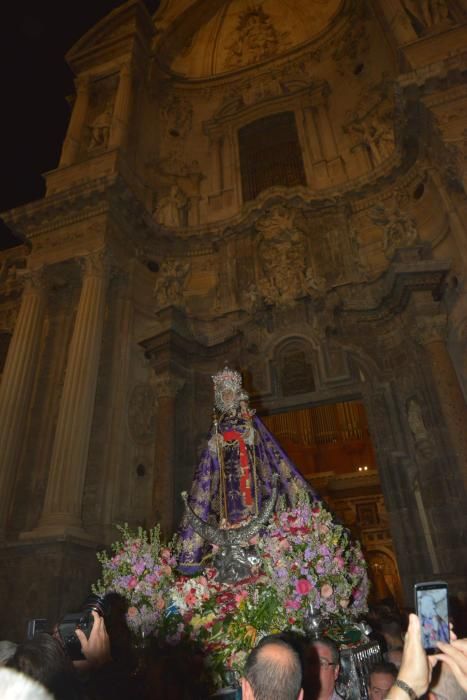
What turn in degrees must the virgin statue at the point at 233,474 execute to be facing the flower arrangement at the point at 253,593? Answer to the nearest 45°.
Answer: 0° — it already faces it

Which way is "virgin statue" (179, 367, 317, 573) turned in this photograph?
toward the camera

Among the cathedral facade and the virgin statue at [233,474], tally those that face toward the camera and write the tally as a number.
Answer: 2

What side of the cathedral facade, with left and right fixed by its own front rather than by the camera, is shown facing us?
front

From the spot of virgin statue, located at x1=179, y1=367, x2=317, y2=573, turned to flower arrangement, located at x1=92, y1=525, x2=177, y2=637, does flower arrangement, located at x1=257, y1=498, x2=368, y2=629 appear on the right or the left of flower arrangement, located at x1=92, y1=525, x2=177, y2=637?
left

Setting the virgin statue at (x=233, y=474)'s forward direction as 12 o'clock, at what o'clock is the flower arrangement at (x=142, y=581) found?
The flower arrangement is roughly at 1 o'clock from the virgin statue.

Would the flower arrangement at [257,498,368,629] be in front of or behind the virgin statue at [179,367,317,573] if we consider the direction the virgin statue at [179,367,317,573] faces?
in front
